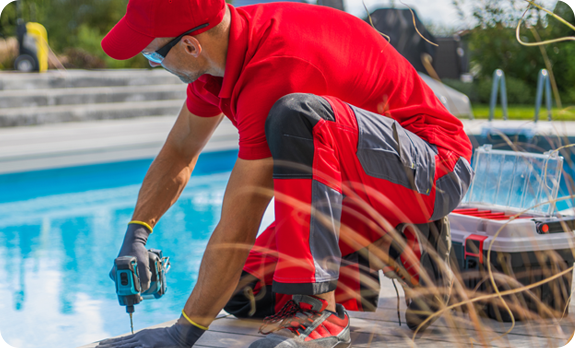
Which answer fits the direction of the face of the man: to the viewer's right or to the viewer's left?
to the viewer's left

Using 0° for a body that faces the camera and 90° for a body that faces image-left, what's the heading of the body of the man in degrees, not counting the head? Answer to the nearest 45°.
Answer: approximately 90°

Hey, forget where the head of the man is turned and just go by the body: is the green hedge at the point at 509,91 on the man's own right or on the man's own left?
on the man's own right
